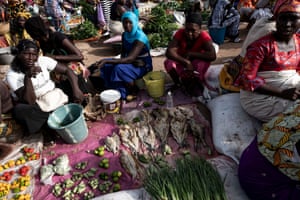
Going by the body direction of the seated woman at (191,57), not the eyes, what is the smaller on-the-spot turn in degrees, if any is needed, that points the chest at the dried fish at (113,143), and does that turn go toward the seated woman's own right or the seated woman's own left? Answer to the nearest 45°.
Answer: approximately 45° to the seated woman's own right

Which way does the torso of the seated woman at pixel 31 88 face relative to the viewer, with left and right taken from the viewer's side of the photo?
facing the viewer and to the right of the viewer

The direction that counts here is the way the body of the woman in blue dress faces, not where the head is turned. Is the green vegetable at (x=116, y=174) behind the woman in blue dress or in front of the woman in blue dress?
in front

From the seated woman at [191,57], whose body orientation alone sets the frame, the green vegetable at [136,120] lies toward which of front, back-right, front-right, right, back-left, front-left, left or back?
front-right

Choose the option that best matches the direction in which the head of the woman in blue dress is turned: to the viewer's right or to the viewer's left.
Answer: to the viewer's left

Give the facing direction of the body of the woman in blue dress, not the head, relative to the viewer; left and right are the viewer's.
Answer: facing the viewer and to the left of the viewer

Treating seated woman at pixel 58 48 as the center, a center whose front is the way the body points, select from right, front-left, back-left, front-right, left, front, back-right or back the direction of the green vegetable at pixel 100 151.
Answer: front-right

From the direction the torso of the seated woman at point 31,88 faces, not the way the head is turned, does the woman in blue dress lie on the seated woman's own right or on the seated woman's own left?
on the seated woman's own left

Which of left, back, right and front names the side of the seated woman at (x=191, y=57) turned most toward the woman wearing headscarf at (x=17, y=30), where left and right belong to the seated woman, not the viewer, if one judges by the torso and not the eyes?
right

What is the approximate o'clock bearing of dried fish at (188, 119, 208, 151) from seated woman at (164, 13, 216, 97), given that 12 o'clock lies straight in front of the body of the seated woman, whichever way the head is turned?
The dried fish is roughly at 12 o'clock from the seated woman.

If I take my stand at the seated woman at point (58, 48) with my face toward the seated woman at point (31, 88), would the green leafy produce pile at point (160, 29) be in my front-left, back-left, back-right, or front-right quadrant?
back-left

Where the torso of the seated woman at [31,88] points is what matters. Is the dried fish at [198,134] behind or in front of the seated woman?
in front
